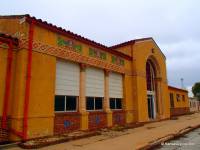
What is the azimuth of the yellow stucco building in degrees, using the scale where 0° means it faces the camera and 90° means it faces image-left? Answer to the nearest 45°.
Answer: approximately 315°

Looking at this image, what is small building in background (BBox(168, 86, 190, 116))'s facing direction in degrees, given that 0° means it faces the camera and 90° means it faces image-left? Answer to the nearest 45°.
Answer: approximately 315°

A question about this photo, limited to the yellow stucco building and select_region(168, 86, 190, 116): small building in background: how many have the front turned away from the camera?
0

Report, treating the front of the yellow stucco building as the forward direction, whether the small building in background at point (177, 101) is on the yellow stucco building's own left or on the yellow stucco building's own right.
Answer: on the yellow stucco building's own left

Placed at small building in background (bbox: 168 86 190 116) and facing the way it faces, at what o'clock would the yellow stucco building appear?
The yellow stucco building is roughly at 2 o'clock from the small building in background.
